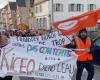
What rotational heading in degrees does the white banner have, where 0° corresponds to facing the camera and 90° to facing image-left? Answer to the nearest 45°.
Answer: approximately 0°

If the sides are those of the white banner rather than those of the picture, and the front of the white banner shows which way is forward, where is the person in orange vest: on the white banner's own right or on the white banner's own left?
on the white banner's own left
